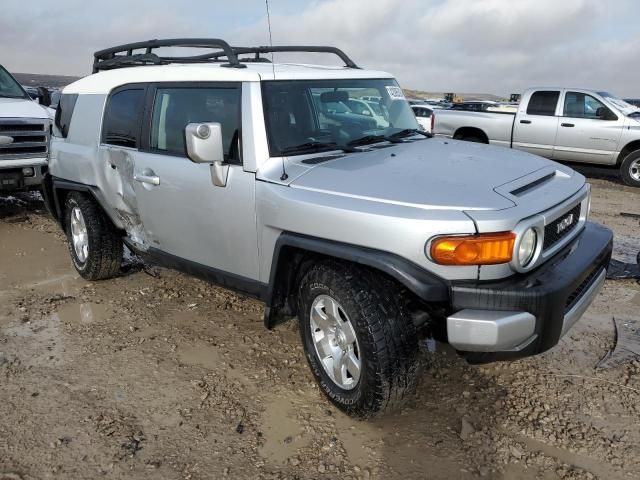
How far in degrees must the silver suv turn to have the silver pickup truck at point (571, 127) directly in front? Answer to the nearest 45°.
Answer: approximately 90° to its left

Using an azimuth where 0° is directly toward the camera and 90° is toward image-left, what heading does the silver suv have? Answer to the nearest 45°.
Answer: approximately 315°

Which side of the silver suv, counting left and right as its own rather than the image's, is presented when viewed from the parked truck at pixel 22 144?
back
